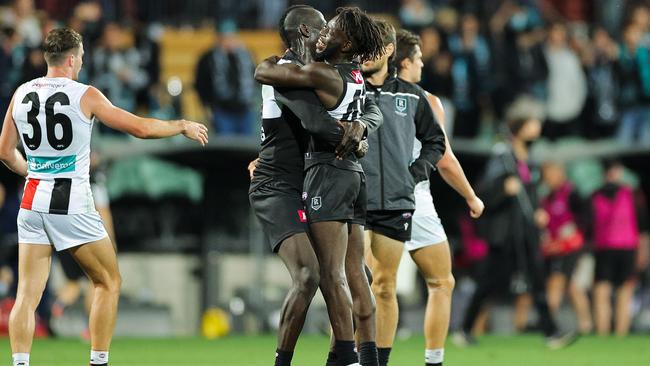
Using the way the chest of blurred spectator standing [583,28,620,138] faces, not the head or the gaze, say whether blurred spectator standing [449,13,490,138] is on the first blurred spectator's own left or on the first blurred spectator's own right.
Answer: on the first blurred spectator's own right

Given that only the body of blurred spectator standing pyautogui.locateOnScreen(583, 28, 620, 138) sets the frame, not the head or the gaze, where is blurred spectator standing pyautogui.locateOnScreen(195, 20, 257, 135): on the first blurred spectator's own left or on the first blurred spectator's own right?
on the first blurred spectator's own right

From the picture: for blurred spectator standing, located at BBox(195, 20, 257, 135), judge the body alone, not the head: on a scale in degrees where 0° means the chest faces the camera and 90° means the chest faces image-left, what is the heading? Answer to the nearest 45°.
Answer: approximately 0°
